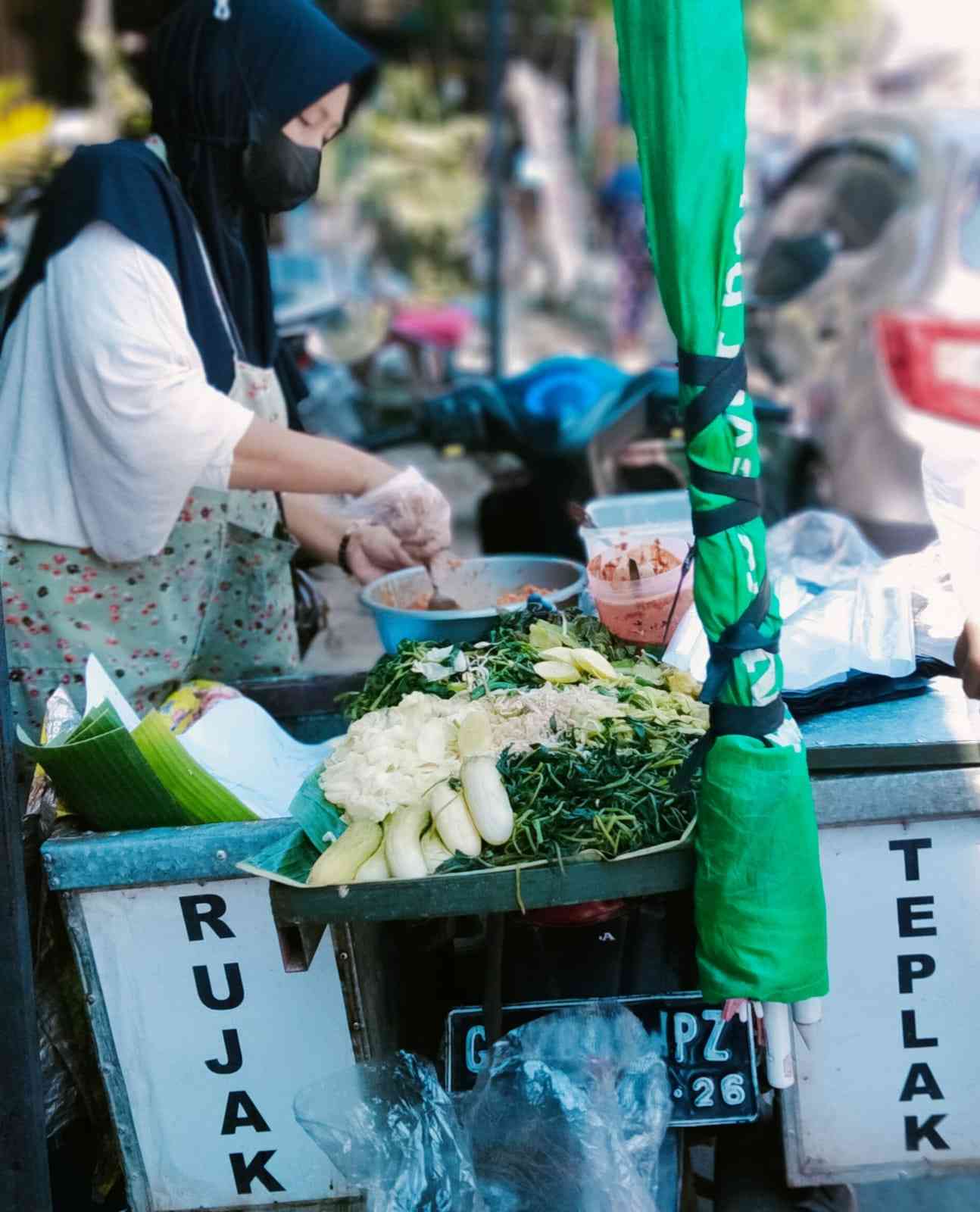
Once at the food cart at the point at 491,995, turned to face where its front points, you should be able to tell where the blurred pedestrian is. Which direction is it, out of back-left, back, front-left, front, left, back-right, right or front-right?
back

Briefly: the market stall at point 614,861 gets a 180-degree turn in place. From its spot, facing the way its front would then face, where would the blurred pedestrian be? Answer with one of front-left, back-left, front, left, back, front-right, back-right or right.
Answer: front

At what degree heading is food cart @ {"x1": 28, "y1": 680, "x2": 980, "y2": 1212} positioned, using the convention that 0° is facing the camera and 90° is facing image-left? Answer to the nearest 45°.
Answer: approximately 0°

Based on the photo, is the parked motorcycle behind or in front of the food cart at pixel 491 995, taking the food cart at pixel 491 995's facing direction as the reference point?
behind

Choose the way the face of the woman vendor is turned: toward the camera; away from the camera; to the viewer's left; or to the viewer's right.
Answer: to the viewer's right
